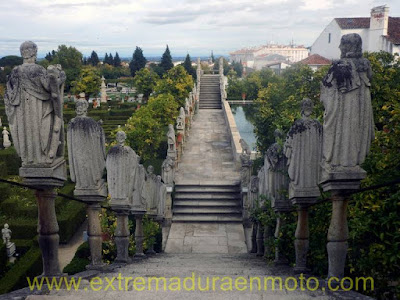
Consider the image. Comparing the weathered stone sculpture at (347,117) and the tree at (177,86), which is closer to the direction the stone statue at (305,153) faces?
the tree

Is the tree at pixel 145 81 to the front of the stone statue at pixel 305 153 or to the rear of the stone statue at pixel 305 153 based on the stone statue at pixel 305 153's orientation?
to the front

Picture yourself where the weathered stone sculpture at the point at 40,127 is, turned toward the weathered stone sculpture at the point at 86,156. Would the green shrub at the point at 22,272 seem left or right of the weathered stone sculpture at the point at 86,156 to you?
left

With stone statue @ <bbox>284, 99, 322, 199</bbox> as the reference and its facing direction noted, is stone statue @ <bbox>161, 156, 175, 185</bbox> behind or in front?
in front
